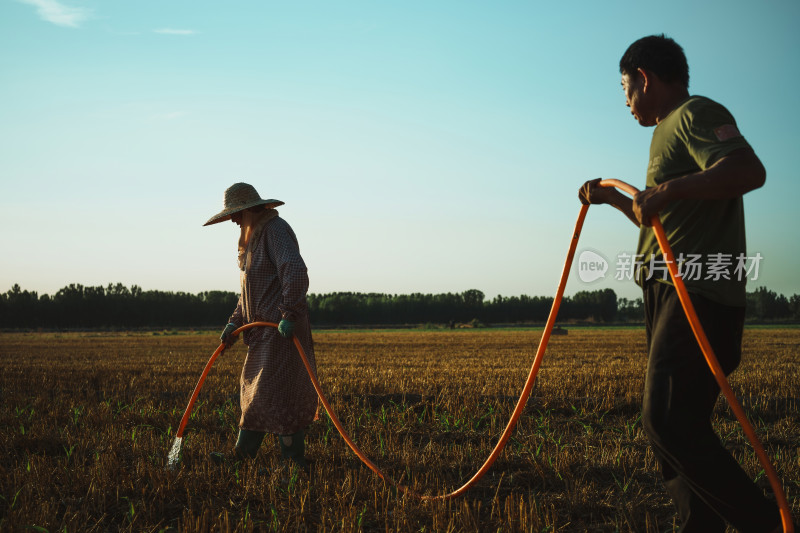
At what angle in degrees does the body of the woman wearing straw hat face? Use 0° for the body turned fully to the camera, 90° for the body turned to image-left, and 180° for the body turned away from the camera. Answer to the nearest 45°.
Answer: approximately 90°

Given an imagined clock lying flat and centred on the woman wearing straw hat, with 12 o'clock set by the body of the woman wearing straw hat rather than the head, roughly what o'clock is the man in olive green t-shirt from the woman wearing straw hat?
The man in olive green t-shirt is roughly at 8 o'clock from the woman wearing straw hat.

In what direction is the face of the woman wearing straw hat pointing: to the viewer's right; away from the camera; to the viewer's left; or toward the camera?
to the viewer's left
